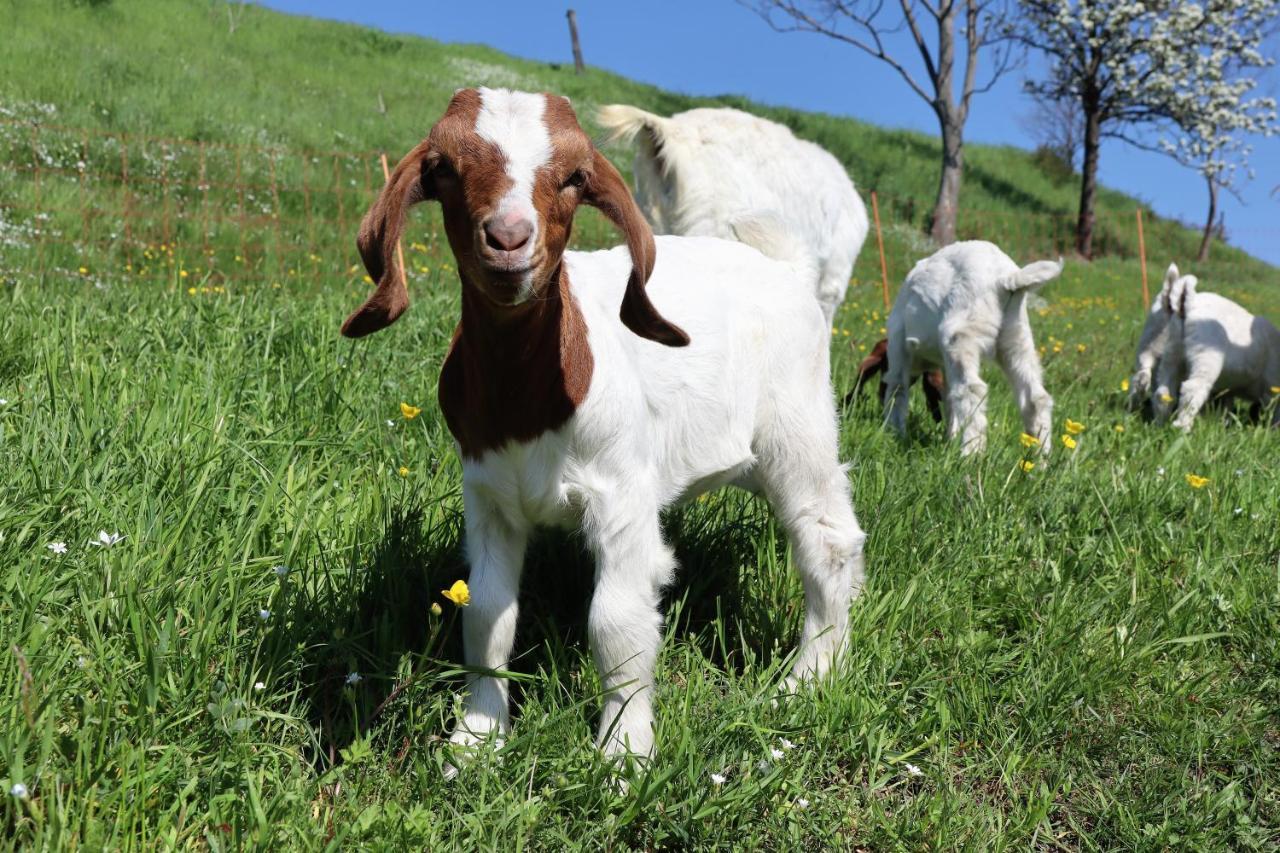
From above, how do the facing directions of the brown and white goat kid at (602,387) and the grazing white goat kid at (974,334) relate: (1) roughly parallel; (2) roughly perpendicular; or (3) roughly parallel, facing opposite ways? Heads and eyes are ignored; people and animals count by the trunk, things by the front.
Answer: roughly perpendicular

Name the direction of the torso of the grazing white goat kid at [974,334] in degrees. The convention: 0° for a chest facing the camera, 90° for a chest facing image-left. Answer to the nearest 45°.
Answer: approximately 135°

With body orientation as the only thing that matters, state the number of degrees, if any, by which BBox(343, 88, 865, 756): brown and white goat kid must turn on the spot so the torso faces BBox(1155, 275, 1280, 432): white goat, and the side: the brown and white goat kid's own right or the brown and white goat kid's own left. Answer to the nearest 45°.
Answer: approximately 180°

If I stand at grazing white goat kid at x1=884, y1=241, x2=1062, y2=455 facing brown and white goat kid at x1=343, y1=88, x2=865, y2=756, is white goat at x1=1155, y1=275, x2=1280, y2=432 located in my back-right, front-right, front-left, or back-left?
back-left

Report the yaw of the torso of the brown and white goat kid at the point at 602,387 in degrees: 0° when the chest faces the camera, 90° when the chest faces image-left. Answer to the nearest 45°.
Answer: approximately 45°

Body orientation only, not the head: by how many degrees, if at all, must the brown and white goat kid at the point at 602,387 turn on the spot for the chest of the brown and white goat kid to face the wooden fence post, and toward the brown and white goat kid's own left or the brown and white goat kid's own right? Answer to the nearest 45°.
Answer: approximately 135° to the brown and white goat kid's own right

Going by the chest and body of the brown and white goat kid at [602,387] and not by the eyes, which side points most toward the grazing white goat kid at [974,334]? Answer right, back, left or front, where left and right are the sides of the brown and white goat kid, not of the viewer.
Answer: back

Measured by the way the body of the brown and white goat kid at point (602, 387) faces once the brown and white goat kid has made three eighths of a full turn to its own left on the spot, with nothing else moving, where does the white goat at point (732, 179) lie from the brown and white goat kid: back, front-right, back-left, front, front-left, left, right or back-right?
left
